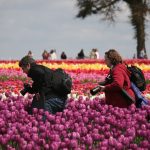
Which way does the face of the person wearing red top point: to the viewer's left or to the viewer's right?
to the viewer's left

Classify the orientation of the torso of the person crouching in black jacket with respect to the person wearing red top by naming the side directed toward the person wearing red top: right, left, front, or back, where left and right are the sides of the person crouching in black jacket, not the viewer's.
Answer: back

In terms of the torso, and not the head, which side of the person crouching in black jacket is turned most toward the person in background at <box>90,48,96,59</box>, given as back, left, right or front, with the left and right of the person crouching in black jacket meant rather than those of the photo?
right

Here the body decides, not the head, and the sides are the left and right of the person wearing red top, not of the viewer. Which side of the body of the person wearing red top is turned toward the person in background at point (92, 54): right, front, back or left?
right

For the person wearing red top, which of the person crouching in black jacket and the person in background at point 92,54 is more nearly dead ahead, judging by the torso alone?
the person crouching in black jacket

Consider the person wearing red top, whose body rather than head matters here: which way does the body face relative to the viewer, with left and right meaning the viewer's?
facing to the left of the viewer

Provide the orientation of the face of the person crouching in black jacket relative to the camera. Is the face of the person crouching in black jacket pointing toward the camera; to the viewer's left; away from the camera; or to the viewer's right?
to the viewer's left

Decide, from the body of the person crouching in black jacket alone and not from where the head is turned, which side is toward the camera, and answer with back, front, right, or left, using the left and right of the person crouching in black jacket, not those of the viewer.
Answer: left

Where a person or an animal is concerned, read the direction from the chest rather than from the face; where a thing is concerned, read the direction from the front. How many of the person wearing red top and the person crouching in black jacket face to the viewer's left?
2
